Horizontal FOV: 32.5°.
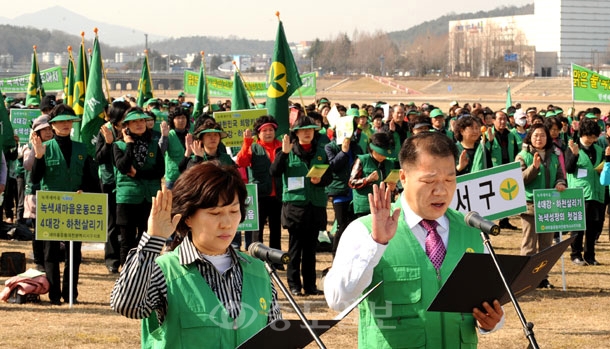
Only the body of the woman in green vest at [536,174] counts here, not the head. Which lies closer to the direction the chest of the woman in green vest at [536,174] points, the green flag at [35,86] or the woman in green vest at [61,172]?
the woman in green vest

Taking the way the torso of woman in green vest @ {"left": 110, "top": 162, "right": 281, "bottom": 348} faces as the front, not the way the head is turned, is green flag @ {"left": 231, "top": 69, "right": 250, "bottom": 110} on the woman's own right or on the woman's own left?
on the woman's own left

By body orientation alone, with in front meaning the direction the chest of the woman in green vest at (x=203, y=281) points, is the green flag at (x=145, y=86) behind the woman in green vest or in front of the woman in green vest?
behind

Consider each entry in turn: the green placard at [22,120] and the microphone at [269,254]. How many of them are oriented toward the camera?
1

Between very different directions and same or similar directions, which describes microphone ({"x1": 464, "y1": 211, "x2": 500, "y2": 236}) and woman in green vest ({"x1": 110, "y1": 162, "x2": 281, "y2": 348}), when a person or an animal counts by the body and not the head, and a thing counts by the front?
very different directions

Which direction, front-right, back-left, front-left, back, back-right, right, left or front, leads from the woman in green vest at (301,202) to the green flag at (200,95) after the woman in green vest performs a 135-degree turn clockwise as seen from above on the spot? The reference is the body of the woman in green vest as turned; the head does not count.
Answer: front-right

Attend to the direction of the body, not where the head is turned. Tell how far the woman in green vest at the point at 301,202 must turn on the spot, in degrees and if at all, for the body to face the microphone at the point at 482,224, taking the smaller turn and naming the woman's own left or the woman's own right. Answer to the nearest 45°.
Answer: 0° — they already face it

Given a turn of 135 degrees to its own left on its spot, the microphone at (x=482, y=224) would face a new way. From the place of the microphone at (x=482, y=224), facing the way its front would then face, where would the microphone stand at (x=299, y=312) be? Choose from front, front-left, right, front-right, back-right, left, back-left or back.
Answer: front-right

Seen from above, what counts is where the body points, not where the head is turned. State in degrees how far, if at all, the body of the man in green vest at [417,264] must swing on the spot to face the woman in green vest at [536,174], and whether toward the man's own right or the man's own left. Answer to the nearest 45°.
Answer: approximately 135° to the man's own left

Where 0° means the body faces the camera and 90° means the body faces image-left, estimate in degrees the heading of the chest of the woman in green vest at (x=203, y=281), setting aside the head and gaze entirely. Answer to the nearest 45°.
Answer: approximately 315°

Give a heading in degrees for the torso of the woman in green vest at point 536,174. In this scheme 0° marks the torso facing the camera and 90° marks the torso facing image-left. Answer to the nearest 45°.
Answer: approximately 0°
